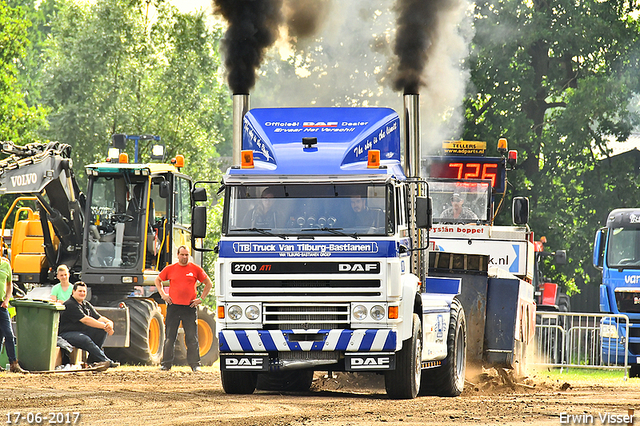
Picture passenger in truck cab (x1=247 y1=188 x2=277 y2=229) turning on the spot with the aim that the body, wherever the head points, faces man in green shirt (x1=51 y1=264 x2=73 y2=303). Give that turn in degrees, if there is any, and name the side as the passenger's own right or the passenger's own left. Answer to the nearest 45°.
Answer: approximately 135° to the passenger's own right

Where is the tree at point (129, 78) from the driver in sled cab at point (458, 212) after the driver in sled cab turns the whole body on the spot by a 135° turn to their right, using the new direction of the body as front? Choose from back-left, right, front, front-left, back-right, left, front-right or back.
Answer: front

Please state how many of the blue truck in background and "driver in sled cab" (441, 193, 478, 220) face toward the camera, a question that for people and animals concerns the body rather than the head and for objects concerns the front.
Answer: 2

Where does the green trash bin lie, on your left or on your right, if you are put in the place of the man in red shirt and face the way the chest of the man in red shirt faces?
on your right

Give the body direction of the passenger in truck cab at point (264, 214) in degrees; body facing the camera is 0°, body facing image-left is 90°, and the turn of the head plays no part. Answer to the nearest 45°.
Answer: approximately 0°

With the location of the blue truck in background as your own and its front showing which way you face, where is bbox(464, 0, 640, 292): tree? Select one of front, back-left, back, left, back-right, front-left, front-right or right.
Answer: back
